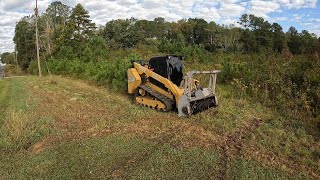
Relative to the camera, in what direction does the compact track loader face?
facing the viewer and to the right of the viewer
